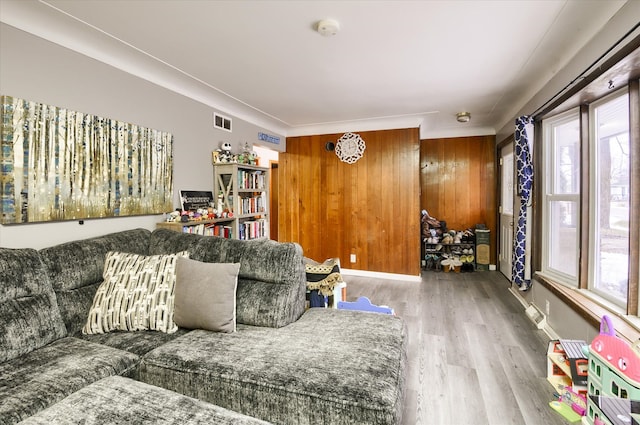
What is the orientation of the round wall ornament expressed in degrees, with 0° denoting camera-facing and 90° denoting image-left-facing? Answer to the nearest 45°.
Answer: approximately 0°

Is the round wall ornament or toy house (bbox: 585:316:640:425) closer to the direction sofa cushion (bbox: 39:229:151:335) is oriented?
the toy house

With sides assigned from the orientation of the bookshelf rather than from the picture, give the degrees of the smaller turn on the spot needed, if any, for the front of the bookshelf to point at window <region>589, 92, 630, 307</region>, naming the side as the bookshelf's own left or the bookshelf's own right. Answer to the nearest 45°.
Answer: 0° — it already faces it

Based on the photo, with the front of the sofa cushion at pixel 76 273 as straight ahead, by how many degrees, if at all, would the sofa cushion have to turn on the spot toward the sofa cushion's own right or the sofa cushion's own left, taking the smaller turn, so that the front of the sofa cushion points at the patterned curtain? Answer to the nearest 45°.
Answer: approximately 45° to the sofa cushion's own left

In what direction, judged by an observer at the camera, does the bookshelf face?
facing the viewer and to the right of the viewer

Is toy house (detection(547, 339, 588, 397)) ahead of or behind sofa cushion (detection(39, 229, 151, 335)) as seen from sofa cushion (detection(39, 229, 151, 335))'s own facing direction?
ahead

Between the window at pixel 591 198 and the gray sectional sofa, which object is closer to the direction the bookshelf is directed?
the window

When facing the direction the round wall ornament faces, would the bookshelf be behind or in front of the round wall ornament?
in front

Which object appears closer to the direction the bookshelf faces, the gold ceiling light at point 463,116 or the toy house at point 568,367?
the toy house

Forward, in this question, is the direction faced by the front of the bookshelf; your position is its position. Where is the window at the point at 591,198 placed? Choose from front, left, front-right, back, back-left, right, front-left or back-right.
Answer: front

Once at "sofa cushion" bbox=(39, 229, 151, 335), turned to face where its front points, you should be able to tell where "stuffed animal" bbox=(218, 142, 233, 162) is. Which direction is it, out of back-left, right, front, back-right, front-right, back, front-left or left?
left

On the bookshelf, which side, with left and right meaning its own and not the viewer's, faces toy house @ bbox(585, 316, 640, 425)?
front

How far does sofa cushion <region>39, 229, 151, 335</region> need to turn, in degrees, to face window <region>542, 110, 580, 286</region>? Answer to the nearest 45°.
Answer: approximately 45° to its left

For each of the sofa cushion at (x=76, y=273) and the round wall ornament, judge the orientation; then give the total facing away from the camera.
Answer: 0

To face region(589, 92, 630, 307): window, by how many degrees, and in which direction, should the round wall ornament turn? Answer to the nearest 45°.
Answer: approximately 45° to its left

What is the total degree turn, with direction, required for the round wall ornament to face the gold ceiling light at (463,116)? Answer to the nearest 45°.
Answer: approximately 90° to its left
